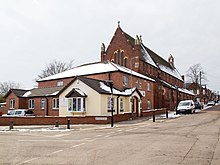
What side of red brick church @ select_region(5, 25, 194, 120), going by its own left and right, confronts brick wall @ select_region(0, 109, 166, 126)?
front

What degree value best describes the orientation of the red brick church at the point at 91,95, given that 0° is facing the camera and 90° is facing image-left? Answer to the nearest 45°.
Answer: approximately 45°
